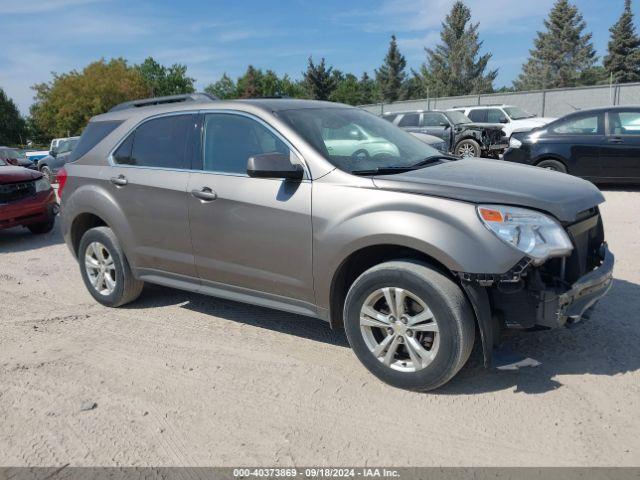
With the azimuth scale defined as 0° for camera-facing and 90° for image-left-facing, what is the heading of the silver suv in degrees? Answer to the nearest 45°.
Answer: approximately 315°

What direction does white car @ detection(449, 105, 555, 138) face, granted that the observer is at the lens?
facing the viewer and to the right of the viewer

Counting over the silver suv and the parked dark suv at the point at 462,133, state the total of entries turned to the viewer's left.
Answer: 0

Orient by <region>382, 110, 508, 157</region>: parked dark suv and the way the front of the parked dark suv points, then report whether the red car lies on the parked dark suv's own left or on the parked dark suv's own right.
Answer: on the parked dark suv's own right

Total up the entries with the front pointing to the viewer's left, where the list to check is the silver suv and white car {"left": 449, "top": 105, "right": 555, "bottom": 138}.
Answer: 0

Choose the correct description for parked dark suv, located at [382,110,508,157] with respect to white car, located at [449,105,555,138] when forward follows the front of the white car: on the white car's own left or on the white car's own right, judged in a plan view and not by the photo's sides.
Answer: on the white car's own right

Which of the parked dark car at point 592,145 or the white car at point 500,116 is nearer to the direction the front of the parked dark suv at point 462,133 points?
the parked dark car

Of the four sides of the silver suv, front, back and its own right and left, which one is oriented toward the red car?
back

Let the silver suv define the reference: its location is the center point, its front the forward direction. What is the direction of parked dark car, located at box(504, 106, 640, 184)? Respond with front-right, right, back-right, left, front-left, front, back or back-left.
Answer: left

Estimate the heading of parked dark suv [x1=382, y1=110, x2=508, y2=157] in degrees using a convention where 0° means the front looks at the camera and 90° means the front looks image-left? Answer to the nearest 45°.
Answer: approximately 315°
